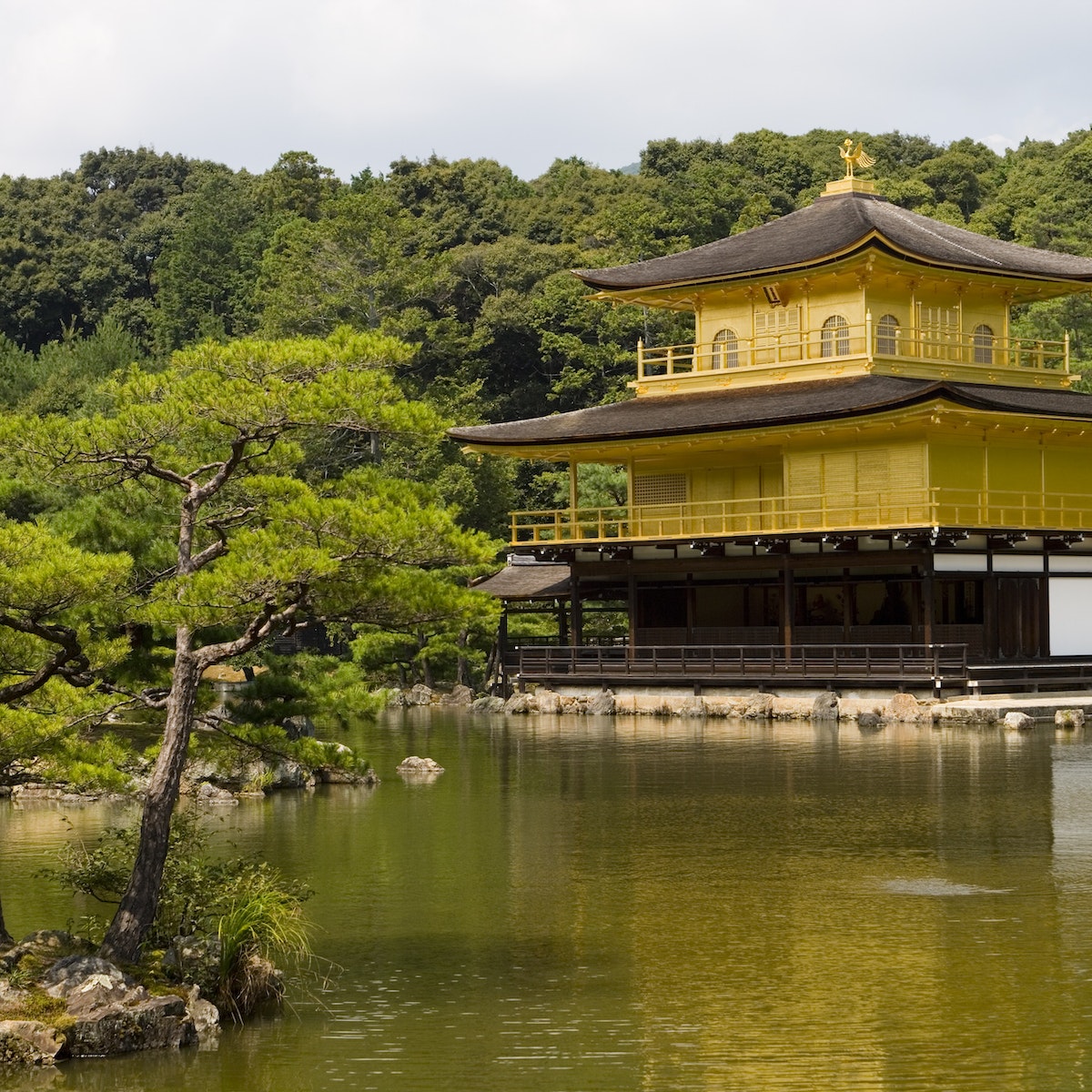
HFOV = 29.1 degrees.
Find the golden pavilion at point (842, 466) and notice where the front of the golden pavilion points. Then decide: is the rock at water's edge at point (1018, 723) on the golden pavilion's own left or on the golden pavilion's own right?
on the golden pavilion's own left

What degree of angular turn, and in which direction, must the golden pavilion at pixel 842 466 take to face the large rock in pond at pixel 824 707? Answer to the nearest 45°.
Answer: approximately 45° to its left

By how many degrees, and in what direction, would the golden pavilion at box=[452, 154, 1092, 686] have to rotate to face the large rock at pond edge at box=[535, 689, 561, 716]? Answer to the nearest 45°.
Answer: approximately 45° to its right

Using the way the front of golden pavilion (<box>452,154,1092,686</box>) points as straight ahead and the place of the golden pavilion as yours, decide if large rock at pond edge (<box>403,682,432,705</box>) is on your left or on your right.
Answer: on your right

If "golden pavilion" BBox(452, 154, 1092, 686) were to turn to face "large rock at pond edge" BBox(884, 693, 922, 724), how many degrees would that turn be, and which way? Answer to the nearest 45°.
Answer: approximately 45° to its left

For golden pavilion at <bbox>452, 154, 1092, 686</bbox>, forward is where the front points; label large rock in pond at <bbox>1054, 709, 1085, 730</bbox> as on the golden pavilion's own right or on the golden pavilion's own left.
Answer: on the golden pavilion's own left

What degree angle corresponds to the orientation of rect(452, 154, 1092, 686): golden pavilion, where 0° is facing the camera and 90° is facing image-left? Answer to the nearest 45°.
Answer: approximately 45°
